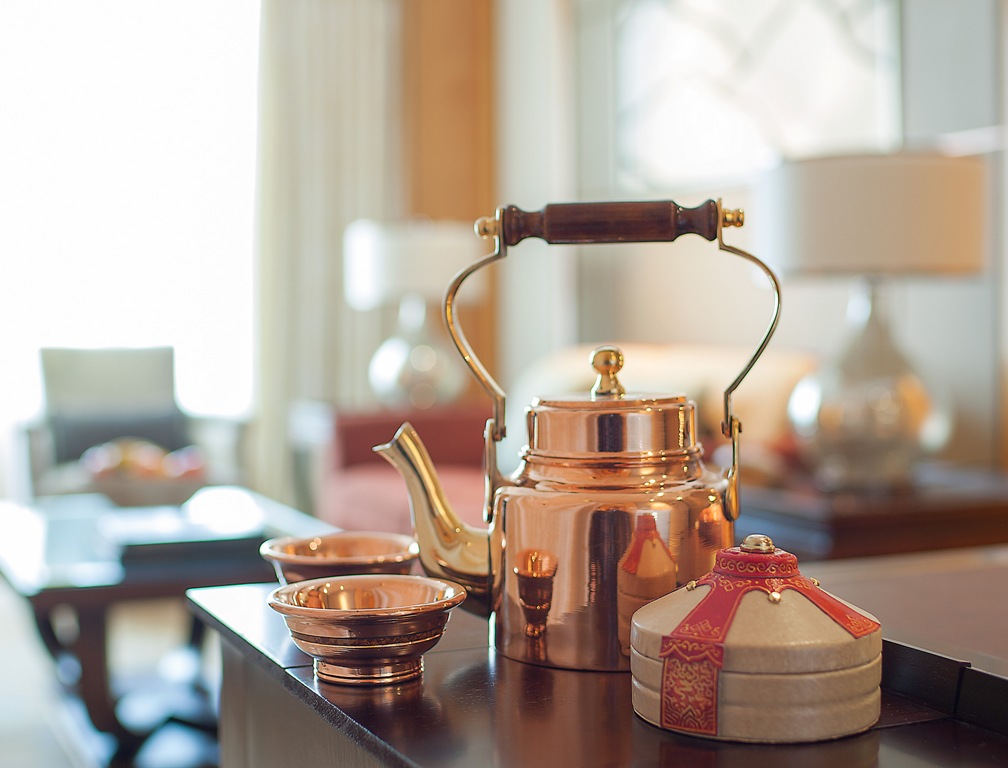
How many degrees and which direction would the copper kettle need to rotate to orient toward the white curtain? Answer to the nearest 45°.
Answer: approximately 90° to its right

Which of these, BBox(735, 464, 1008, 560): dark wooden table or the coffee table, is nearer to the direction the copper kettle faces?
the coffee table

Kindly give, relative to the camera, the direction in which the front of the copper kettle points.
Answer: facing to the left of the viewer

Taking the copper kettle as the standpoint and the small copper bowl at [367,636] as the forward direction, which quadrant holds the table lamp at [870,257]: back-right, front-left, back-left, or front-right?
back-right

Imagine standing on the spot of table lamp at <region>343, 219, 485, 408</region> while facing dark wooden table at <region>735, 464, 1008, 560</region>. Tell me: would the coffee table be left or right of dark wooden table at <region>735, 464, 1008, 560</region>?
right

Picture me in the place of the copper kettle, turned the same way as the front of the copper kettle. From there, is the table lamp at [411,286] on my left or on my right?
on my right

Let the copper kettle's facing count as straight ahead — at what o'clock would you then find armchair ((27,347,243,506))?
The armchair is roughly at 2 o'clock from the copper kettle.
